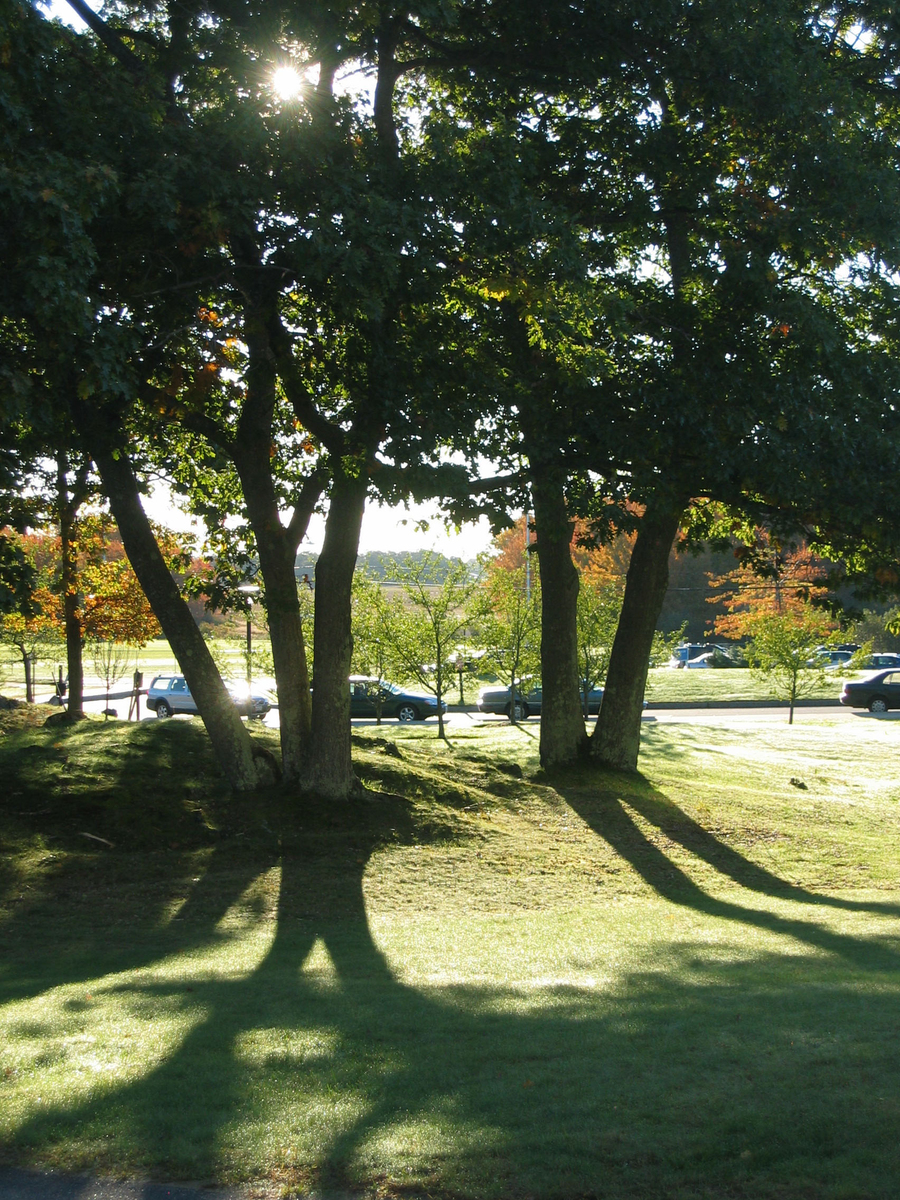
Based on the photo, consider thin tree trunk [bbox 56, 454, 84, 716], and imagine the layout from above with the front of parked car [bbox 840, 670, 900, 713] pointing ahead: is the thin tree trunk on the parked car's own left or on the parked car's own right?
on the parked car's own right

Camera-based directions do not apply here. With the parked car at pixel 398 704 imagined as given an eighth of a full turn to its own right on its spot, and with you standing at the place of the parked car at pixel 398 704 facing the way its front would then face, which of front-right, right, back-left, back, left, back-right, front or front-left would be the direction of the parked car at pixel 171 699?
back-right

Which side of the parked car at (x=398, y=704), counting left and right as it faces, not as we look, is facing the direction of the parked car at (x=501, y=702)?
front

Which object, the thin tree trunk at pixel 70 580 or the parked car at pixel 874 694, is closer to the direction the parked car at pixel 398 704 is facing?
the parked car

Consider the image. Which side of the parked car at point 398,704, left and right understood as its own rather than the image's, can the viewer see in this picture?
right

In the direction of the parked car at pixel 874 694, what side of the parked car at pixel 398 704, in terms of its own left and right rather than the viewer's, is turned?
front
